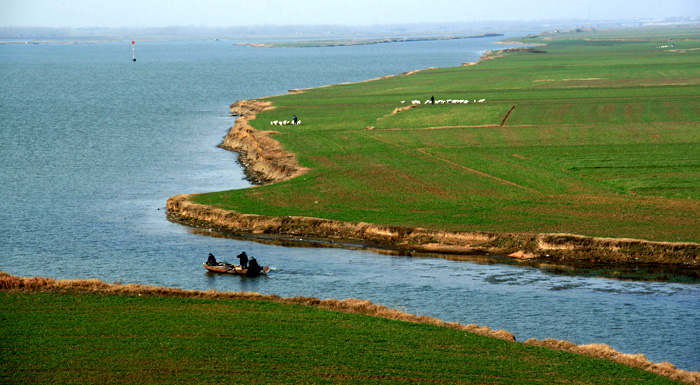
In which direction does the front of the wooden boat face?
to the viewer's left
